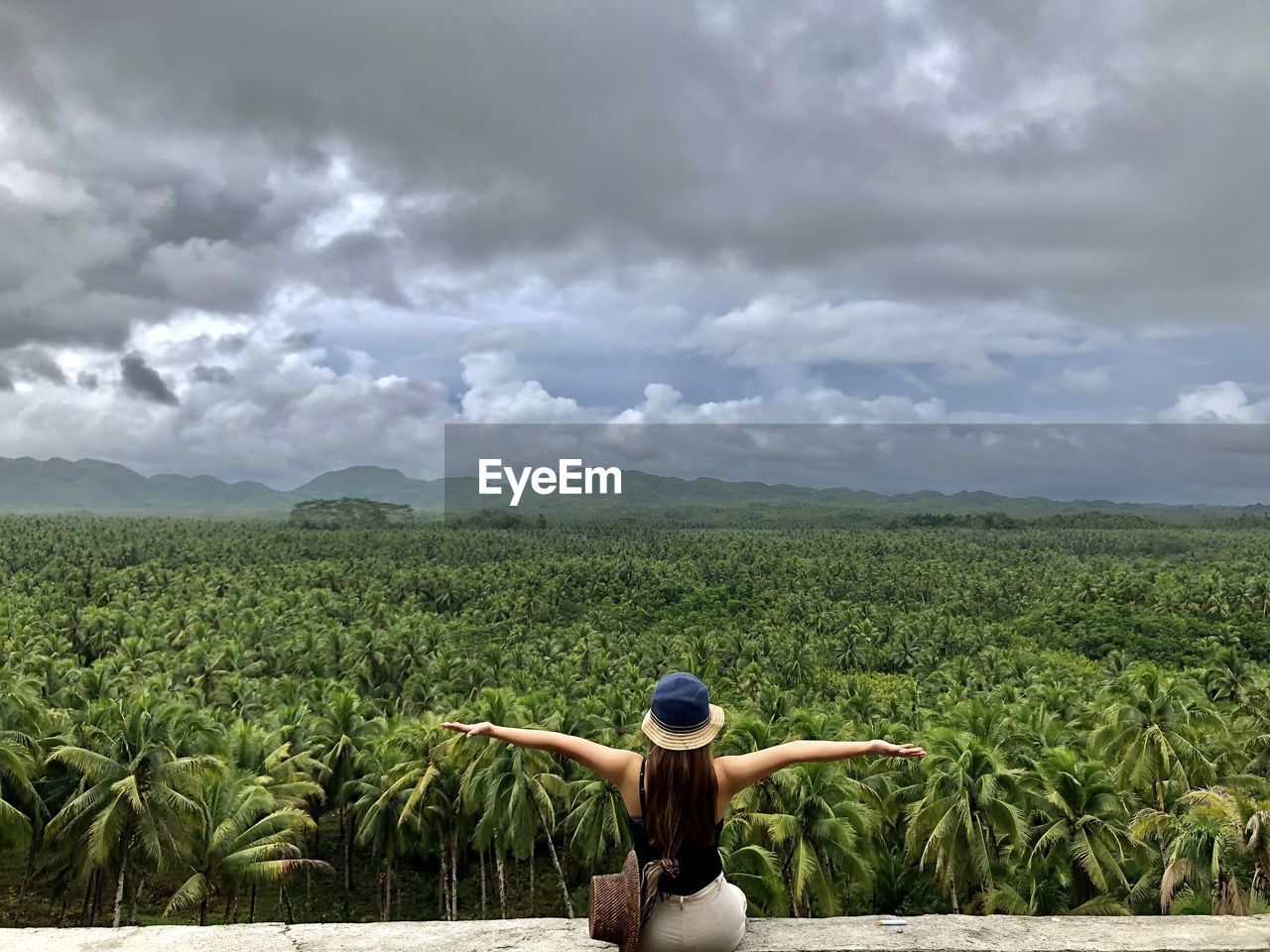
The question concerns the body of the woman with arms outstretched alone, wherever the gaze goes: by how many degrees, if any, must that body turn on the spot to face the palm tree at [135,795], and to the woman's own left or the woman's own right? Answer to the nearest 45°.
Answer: approximately 45° to the woman's own left

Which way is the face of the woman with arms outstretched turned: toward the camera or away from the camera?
away from the camera

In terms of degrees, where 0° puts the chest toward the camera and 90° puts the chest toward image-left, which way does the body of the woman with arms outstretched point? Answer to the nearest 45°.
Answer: approximately 180°
